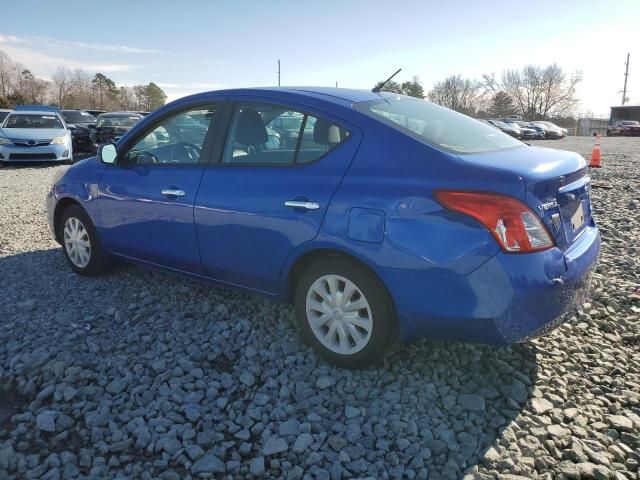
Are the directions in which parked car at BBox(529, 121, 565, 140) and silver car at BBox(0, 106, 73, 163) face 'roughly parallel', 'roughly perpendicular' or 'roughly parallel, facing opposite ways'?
roughly parallel

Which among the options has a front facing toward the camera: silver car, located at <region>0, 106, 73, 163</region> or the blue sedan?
the silver car

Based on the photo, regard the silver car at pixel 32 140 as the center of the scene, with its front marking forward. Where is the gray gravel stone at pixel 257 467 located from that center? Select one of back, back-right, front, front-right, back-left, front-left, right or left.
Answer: front

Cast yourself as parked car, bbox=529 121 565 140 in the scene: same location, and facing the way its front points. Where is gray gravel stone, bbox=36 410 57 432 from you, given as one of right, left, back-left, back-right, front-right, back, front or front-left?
front-right

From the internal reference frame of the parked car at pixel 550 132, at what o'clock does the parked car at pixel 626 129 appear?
the parked car at pixel 626 129 is roughly at 9 o'clock from the parked car at pixel 550 132.

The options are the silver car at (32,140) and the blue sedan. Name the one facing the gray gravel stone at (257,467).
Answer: the silver car

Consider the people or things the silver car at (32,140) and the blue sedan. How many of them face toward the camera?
1

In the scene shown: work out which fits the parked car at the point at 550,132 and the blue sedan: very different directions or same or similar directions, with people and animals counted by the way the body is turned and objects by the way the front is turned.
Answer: very different directions

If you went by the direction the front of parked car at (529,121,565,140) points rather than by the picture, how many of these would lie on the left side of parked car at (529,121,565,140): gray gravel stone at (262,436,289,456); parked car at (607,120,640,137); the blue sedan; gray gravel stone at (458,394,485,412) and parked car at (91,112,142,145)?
1

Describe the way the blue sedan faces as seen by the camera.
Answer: facing away from the viewer and to the left of the viewer

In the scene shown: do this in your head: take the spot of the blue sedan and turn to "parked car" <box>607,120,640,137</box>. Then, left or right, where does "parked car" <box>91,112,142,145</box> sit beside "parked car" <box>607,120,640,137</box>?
left

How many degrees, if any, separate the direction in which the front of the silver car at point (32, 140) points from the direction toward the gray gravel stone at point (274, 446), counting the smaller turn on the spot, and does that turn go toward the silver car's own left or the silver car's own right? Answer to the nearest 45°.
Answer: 0° — it already faces it

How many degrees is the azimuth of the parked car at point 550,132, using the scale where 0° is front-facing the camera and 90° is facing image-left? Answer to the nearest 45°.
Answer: approximately 315°

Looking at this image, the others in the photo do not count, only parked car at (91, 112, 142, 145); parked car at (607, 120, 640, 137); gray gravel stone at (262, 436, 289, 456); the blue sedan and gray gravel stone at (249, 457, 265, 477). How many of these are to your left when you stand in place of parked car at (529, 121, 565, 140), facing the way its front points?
1

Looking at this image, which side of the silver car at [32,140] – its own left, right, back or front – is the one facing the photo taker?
front

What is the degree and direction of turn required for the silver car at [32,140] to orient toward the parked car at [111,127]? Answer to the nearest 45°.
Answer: approximately 135° to its left

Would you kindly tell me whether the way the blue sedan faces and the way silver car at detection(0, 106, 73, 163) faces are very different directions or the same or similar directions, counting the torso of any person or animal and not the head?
very different directions
